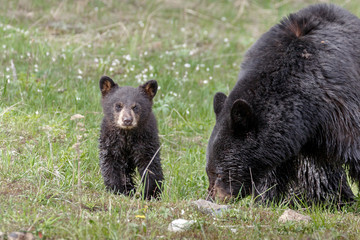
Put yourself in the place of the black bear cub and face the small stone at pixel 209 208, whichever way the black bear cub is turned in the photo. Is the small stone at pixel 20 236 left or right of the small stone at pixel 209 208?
right

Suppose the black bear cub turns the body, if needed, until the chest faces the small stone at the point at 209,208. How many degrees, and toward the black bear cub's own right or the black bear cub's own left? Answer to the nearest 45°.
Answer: approximately 45° to the black bear cub's own left

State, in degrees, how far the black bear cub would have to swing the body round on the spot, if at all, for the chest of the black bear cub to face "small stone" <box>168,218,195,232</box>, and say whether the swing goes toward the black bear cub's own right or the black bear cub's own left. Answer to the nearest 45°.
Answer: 0° — it already faces it

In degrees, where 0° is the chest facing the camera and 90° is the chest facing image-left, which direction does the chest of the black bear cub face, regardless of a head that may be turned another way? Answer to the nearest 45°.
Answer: approximately 0°

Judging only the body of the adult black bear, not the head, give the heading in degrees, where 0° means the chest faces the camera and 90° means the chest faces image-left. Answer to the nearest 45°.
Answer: approximately 45°

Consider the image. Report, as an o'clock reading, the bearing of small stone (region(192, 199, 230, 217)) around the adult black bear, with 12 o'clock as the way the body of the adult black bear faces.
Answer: The small stone is roughly at 12 o'clock from the adult black bear.

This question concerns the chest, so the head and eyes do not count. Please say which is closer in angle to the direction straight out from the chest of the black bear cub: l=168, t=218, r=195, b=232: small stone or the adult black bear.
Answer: the small stone

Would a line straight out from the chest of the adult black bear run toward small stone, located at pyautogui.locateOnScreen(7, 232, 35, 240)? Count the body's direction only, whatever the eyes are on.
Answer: yes
